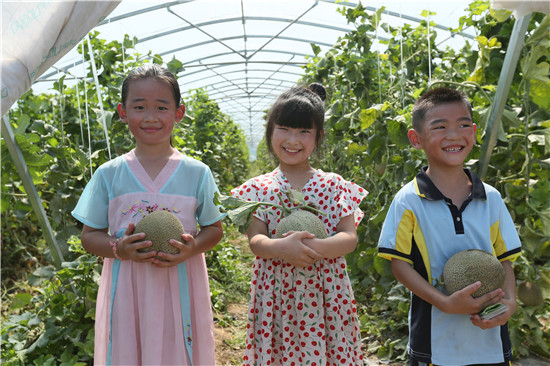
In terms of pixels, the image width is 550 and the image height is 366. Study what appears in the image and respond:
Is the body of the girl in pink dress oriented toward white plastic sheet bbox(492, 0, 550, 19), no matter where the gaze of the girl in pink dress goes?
no

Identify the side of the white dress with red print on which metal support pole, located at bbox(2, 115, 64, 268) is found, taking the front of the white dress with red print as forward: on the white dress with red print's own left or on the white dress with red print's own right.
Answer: on the white dress with red print's own right

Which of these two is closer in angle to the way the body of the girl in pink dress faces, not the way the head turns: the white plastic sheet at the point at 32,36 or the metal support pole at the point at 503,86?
the white plastic sheet

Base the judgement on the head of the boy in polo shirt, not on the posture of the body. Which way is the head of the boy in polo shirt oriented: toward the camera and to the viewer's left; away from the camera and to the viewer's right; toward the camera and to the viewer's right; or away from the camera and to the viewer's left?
toward the camera and to the viewer's right

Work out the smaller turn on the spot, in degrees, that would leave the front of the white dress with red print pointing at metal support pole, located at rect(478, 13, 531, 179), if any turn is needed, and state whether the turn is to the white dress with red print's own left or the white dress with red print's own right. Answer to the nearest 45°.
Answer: approximately 90° to the white dress with red print's own left

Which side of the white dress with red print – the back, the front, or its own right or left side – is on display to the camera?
front

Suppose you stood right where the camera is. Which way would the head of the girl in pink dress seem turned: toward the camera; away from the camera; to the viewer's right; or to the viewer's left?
toward the camera

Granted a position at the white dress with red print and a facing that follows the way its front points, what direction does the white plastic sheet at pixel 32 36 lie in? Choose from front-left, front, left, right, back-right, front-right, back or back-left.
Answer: front-right

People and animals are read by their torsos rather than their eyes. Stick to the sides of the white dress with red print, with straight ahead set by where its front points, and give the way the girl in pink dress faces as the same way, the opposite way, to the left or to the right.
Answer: the same way

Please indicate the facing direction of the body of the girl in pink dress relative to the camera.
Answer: toward the camera

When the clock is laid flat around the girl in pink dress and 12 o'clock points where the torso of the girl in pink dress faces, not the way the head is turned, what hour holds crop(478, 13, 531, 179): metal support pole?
The metal support pole is roughly at 9 o'clock from the girl in pink dress.
